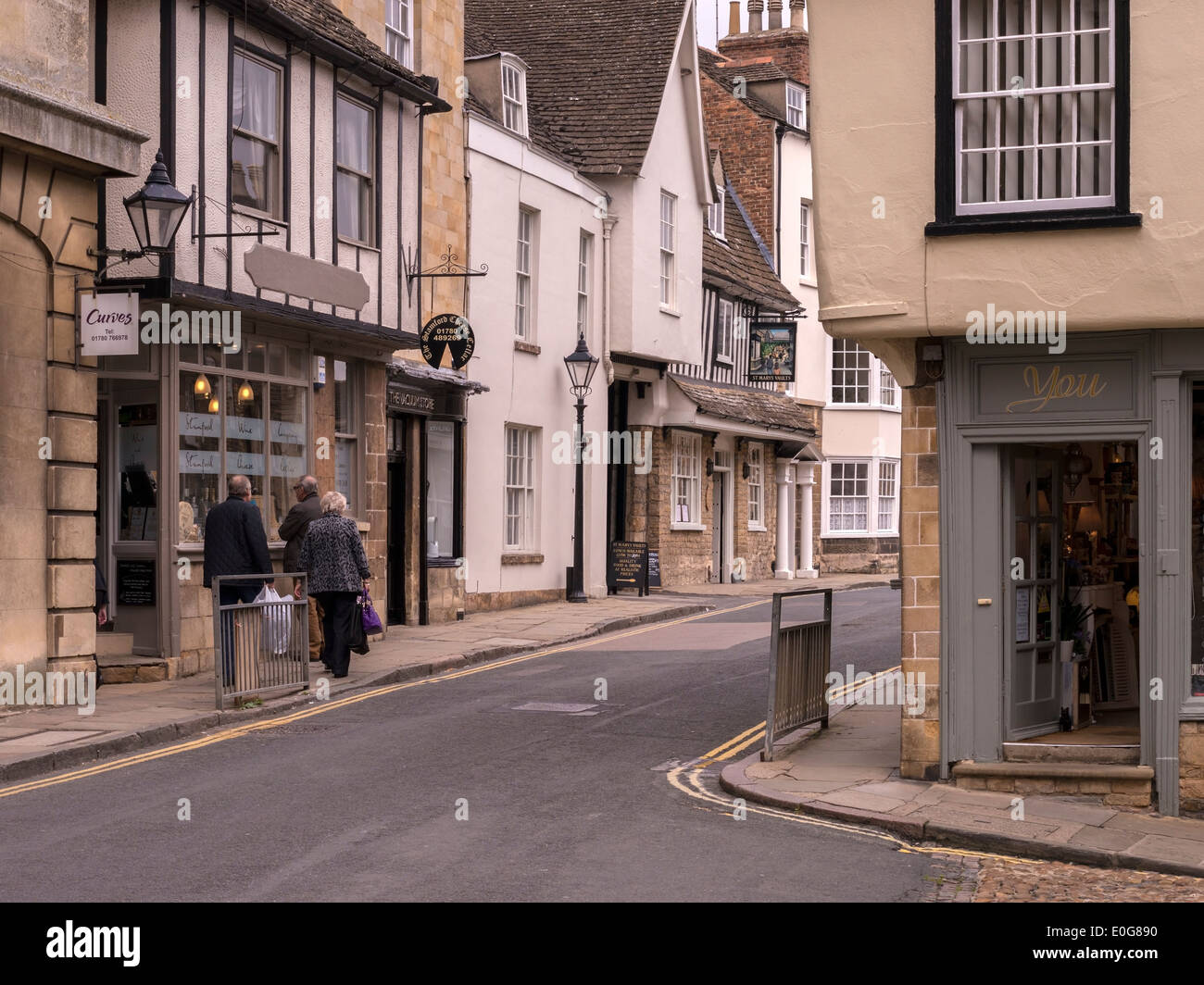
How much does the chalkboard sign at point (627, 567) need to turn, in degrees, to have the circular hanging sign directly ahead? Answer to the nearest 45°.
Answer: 0° — it already faces it

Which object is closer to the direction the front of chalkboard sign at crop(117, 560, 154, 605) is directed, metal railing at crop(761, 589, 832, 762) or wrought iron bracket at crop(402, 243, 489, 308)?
the metal railing

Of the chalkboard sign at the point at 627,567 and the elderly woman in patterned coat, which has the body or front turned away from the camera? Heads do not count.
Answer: the elderly woman in patterned coat

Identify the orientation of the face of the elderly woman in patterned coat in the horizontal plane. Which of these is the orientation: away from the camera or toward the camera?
away from the camera

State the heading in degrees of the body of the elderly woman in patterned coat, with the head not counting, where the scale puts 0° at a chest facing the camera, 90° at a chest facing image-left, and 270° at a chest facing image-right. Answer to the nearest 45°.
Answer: approximately 180°

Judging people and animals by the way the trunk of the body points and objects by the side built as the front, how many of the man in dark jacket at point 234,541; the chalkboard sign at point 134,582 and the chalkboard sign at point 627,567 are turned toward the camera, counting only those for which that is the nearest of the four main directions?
2

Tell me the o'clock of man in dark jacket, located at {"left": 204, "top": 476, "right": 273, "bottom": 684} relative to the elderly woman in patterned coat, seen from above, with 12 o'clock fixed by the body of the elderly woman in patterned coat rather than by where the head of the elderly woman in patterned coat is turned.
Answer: The man in dark jacket is roughly at 9 o'clock from the elderly woman in patterned coat.

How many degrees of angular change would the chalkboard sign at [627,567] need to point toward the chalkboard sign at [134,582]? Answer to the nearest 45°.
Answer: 0° — it already faces it

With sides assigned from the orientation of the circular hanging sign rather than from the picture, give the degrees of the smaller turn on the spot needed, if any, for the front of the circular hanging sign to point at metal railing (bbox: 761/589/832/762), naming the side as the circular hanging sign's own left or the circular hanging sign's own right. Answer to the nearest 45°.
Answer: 0° — it already faces it

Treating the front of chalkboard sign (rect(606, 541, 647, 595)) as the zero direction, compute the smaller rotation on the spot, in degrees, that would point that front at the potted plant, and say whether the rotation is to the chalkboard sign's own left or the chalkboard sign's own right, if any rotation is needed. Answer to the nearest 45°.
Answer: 0° — it already faces it
